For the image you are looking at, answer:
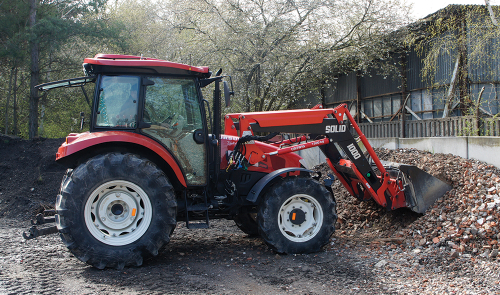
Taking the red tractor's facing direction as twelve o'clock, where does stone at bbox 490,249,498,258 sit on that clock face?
The stone is roughly at 12 o'clock from the red tractor.

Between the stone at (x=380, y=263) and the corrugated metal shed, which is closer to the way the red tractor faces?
the stone

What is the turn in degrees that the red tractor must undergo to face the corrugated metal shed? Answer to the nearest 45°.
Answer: approximately 45° to its left

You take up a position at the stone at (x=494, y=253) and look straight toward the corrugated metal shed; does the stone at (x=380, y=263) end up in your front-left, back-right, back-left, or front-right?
back-left

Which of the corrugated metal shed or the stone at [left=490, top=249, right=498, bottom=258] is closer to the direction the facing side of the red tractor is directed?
the stone

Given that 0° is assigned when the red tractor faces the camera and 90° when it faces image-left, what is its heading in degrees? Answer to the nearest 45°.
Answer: approximately 270°

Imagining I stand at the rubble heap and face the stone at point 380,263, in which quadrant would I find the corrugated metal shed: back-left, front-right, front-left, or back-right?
back-right

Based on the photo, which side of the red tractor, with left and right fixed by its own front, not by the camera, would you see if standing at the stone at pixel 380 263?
front
